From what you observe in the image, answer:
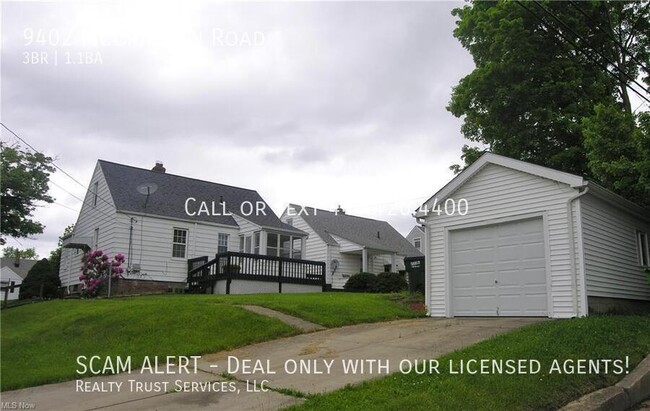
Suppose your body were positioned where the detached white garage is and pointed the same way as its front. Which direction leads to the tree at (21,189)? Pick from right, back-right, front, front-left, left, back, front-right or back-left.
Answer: front-right

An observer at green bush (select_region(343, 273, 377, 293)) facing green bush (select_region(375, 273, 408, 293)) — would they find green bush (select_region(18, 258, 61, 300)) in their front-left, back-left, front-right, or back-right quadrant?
back-right

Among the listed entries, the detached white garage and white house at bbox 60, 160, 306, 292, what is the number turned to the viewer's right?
0

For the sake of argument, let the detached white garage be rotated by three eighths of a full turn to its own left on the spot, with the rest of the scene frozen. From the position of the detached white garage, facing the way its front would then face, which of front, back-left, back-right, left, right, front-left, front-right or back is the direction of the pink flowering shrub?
back

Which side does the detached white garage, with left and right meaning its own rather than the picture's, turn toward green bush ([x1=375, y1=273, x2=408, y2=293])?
right

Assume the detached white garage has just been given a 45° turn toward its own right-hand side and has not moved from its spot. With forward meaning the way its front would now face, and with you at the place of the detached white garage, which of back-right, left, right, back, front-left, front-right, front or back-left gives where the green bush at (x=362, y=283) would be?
front-right

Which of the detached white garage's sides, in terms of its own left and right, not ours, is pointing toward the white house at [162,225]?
right
